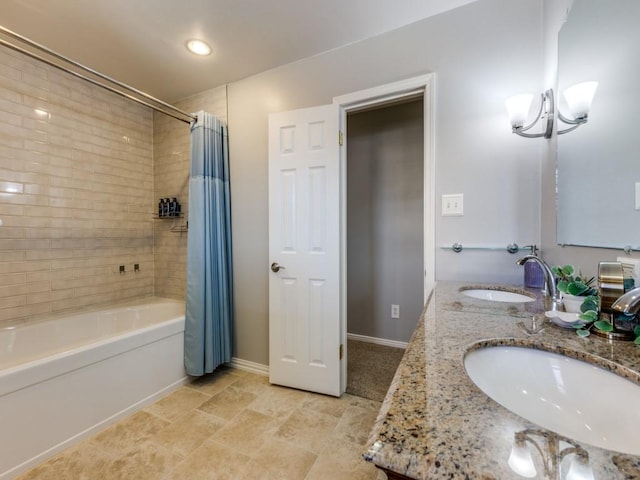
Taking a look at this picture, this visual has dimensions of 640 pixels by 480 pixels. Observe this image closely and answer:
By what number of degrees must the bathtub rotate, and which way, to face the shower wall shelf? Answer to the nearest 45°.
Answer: approximately 90° to its left

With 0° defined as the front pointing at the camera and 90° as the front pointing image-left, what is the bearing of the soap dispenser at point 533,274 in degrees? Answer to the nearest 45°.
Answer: approximately 90°

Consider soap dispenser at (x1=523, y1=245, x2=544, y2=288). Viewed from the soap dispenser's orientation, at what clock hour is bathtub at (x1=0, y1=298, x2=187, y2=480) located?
The bathtub is roughly at 11 o'clock from the soap dispenser.

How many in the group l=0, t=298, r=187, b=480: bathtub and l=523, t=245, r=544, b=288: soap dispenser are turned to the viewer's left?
1

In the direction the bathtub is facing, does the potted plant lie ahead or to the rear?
ahead

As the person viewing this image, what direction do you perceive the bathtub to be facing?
facing the viewer and to the right of the viewer

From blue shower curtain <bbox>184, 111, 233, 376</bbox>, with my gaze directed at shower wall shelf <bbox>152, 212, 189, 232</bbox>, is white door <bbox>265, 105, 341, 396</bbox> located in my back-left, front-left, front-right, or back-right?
back-right

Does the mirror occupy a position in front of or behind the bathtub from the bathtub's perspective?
in front

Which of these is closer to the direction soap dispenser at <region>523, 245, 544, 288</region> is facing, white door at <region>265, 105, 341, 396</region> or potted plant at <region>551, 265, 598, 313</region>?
the white door

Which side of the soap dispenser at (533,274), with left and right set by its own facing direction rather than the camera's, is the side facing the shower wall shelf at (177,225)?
front

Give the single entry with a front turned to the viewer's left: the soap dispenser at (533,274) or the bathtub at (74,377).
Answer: the soap dispenser
